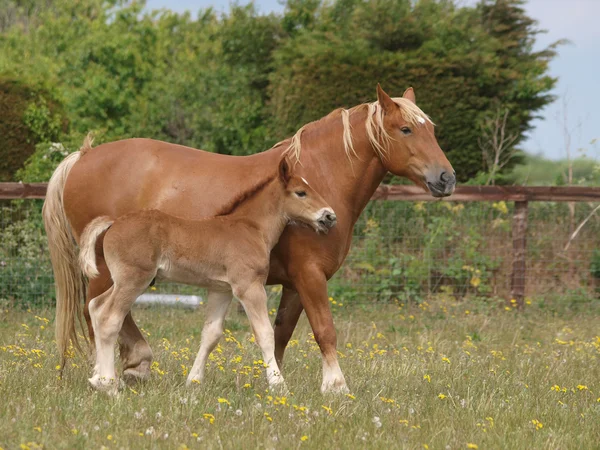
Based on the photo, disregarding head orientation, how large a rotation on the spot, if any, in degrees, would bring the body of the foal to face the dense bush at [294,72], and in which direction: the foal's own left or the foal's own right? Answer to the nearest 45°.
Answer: approximately 90° to the foal's own left

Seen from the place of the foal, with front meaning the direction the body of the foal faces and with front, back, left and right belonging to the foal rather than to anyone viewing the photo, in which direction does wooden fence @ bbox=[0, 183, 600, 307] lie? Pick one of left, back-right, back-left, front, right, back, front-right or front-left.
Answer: front-left

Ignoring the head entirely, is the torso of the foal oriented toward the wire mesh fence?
no

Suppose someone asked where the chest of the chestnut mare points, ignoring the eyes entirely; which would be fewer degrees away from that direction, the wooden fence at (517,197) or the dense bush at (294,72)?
the wooden fence

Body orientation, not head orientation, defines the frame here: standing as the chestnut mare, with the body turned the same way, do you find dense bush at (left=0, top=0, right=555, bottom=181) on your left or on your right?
on your left

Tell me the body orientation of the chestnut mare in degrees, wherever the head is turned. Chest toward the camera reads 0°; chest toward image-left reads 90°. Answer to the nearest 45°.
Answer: approximately 270°

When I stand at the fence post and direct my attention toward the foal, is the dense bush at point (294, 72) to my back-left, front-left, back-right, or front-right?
back-right

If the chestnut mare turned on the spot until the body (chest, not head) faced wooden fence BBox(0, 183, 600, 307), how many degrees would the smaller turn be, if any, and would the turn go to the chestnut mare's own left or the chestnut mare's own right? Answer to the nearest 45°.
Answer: approximately 45° to the chestnut mare's own left

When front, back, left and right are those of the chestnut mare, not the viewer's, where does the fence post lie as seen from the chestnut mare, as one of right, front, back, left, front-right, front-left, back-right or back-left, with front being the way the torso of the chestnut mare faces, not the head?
front-left

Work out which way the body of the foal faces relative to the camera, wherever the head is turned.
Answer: to the viewer's right

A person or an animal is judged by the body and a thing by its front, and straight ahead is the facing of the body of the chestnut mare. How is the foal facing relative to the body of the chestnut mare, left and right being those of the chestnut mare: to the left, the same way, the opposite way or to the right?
the same way
